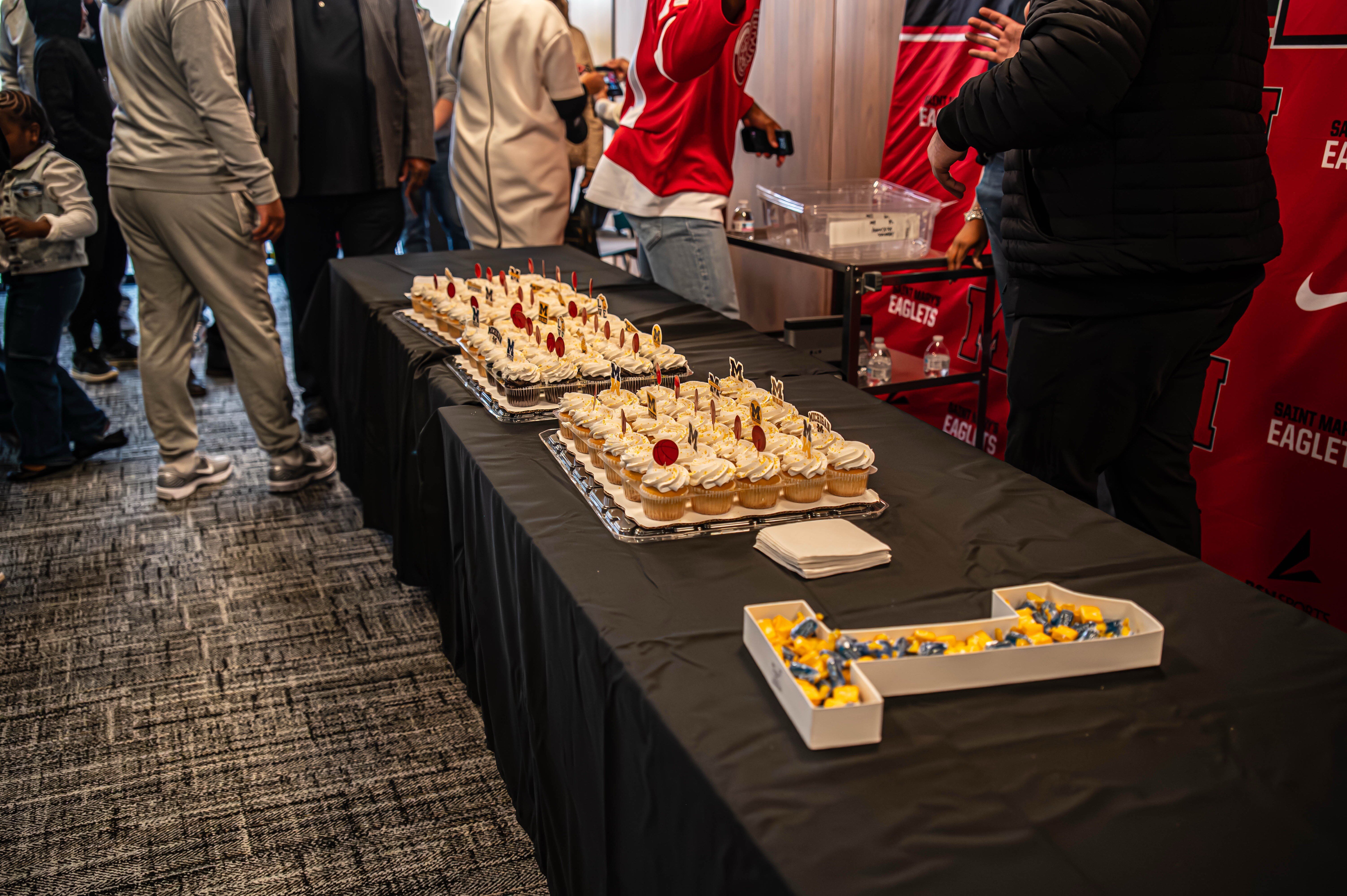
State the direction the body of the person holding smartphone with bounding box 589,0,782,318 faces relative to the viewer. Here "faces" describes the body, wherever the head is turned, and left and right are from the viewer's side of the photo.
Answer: facing to the right of the viewer

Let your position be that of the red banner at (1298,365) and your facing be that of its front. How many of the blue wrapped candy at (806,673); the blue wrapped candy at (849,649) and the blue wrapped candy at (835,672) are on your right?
0

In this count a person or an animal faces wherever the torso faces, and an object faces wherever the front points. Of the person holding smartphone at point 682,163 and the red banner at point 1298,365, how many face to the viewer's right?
1

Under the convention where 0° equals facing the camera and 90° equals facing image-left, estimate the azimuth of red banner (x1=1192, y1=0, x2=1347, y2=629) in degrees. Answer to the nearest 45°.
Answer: approximately 45°

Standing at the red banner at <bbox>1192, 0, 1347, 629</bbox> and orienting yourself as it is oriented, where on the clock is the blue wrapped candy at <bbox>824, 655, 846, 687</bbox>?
The blue wrapped candy is roughly at 11 o'clock from the red banner.

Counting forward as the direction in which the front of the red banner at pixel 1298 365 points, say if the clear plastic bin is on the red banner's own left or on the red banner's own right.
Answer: on the red banner's own right

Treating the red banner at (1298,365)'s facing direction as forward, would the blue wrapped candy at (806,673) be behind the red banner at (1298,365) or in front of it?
in front

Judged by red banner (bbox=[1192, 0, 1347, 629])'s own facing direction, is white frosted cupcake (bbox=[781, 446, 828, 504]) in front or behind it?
in front
